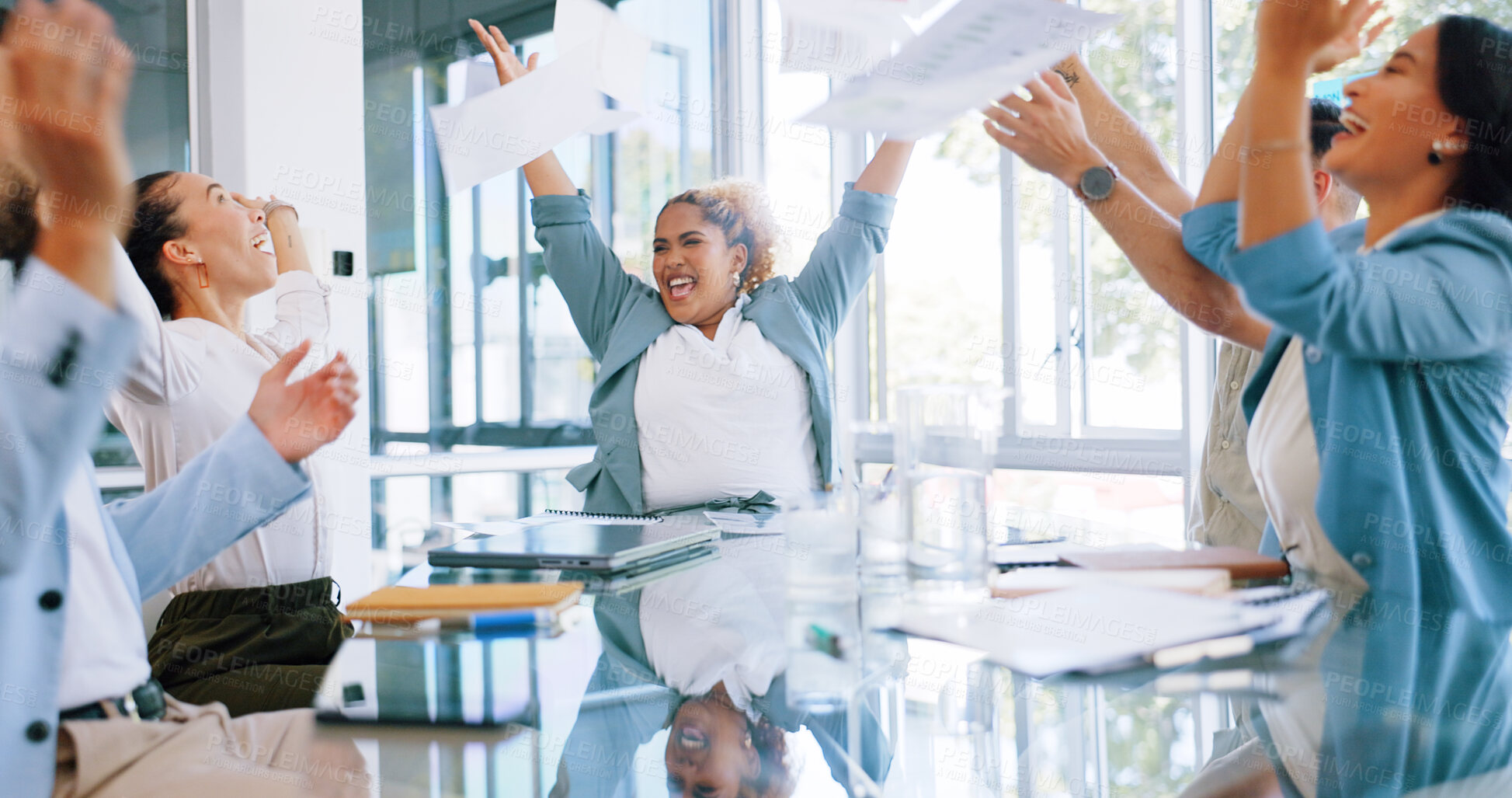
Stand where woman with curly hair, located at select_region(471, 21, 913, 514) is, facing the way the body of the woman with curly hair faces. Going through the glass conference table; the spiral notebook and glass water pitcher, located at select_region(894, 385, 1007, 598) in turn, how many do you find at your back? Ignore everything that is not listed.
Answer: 0

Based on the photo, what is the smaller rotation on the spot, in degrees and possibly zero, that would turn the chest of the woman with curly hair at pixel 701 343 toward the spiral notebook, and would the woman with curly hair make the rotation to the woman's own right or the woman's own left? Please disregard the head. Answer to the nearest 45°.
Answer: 0° — they already face it

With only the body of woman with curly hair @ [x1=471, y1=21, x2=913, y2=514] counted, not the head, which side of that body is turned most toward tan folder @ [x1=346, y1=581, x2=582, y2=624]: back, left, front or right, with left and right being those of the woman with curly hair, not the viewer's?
front

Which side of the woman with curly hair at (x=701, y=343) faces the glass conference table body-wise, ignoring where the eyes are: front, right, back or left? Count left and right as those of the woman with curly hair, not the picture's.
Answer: front

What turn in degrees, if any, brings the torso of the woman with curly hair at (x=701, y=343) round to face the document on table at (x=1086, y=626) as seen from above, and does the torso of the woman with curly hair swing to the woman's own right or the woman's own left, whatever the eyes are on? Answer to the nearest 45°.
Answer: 0° — they already face it

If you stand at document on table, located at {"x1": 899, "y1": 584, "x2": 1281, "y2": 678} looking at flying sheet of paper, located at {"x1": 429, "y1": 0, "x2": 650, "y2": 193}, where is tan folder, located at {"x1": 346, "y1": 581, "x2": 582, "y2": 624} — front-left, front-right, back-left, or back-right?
front-left

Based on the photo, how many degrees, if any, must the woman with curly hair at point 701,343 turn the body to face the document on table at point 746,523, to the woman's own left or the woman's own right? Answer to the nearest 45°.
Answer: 0° — they already face it

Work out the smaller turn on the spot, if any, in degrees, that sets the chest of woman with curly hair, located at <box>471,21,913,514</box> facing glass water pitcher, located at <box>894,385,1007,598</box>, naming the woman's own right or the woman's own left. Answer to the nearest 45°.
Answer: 0° — they already face it

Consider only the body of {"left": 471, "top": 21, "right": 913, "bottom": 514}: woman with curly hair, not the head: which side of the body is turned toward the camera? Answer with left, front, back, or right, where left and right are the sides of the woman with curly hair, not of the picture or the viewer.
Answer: front

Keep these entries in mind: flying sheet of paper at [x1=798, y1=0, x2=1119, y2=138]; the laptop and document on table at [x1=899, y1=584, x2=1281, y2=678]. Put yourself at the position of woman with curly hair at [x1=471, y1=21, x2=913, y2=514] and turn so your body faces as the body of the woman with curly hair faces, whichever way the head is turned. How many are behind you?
0

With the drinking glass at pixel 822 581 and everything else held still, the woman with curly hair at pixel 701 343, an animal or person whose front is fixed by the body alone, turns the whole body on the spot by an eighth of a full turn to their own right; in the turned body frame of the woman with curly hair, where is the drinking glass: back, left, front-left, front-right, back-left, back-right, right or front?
front-left

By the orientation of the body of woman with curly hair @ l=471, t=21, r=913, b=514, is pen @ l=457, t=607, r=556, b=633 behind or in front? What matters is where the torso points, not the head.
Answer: in front
